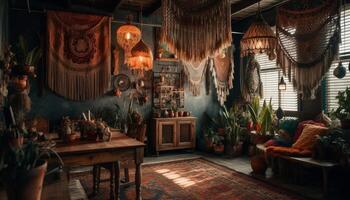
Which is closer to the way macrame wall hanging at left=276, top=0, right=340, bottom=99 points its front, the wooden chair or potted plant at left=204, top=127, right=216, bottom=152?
the wooden chair

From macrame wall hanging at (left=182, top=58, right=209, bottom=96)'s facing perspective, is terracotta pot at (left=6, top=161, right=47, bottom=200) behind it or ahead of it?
ahead

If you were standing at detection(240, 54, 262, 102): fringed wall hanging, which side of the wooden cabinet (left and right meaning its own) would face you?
left

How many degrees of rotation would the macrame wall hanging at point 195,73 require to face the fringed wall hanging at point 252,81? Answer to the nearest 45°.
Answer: approximately 90° to its left

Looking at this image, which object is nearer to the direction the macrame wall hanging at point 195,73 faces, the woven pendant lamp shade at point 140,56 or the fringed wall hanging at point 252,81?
the woven pendant lamp shade

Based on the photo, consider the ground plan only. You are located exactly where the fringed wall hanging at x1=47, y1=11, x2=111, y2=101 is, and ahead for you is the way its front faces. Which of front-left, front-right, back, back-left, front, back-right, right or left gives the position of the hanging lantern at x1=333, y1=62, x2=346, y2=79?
front-left
